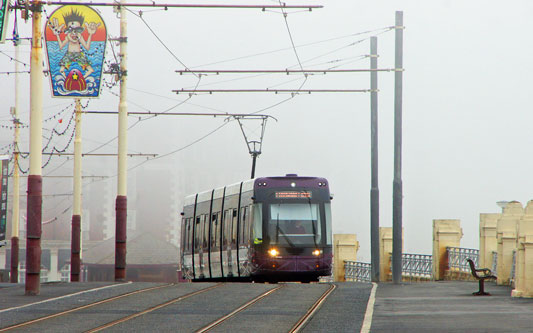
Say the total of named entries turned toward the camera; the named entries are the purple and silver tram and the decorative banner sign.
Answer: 2

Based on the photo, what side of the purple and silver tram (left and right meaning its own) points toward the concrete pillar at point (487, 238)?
left

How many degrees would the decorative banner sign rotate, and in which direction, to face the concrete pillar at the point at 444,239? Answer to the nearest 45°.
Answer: approximately 135° to its left

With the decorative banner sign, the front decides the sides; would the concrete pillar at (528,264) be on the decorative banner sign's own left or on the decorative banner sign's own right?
on the decorative banner sign's own left

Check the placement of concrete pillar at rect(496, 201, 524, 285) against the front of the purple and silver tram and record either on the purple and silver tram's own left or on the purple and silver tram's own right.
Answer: on the purple and silver tram's own left

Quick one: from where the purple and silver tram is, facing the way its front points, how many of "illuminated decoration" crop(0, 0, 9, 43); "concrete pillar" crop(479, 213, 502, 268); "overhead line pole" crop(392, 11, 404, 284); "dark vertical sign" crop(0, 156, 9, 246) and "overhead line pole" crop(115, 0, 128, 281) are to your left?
2

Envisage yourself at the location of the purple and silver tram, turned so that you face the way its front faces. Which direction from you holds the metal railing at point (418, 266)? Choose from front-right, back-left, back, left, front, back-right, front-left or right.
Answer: back-left

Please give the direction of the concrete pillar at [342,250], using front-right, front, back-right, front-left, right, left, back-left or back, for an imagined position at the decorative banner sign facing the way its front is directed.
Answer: back-left

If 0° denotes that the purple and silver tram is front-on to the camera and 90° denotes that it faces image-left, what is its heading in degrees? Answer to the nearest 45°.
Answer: approximately 0°

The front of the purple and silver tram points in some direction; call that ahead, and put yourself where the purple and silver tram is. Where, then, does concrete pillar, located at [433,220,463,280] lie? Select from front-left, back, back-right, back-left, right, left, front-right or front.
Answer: front-left

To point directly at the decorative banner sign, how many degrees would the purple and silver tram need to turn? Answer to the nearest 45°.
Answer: approximately 45° to its right

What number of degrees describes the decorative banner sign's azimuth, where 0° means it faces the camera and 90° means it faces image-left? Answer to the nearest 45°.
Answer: approximately 0°

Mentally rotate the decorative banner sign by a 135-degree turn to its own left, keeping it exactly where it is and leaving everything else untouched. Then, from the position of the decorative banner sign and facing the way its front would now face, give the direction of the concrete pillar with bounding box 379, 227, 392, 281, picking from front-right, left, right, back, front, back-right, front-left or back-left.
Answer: front
